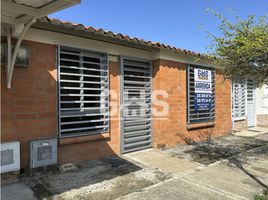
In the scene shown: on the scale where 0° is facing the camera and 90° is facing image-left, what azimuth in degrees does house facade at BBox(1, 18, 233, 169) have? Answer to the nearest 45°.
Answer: approximately 315°

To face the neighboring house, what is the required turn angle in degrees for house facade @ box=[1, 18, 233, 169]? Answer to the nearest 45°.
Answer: approximately 90° to its left
